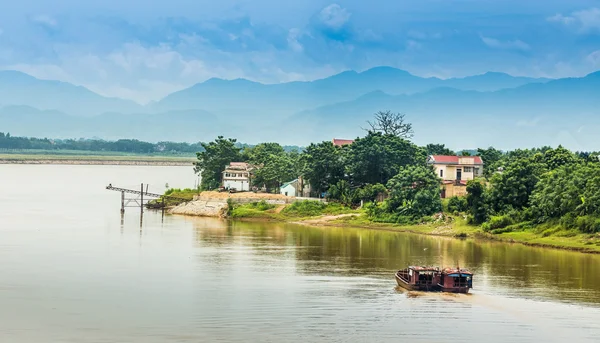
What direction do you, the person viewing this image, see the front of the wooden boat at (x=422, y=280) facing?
facing away from the viewer and to the left of the viewer

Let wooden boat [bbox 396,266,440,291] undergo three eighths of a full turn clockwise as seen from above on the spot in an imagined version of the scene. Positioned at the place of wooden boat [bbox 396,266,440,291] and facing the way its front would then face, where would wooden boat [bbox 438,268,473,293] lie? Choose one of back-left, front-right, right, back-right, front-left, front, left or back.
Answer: front
